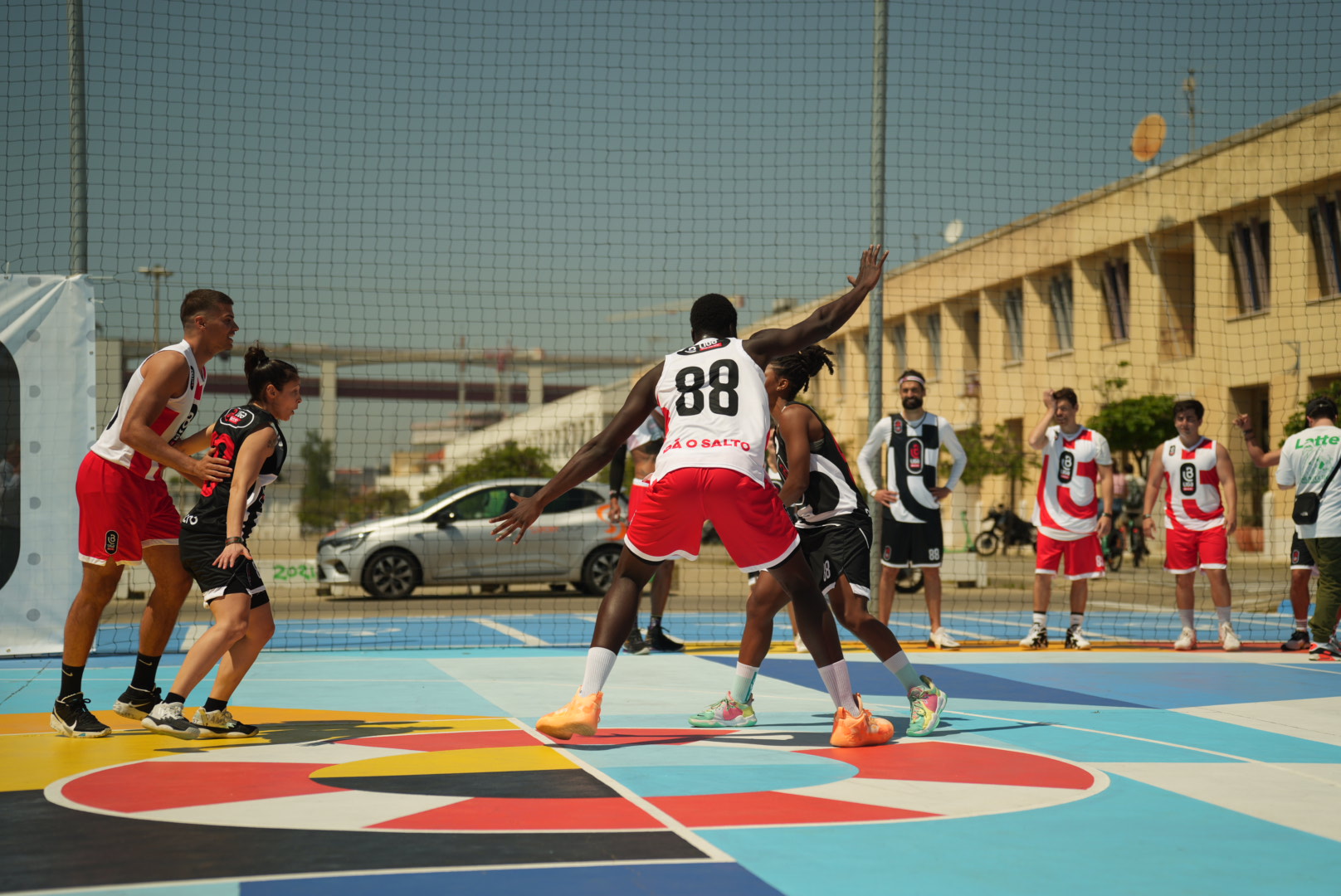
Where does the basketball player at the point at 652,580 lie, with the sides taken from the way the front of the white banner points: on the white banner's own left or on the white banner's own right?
on the white banner's own left

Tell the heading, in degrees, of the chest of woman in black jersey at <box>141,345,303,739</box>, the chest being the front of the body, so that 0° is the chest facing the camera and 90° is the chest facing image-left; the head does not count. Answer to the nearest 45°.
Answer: approximately 270°

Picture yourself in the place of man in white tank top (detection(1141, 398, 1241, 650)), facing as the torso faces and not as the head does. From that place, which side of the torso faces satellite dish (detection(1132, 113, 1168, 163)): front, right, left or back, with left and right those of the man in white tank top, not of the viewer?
back

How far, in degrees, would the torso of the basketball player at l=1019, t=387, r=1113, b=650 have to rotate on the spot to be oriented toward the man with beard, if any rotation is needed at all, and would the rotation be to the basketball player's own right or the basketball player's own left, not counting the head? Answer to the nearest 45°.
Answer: approximately 45° to the basketball player's own right

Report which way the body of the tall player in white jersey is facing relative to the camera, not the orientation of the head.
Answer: away from the camera

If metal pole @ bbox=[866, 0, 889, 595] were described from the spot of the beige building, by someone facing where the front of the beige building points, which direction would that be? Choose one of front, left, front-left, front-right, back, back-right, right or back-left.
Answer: front-left

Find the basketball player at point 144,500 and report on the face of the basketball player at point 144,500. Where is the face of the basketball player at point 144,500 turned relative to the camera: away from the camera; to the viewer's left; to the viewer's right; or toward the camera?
to the viewer's right

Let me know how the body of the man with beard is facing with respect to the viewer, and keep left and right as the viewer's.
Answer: facing the viewer

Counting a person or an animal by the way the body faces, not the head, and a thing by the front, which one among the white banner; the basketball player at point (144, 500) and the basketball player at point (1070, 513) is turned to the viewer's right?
the basketball player at point (144, 500)

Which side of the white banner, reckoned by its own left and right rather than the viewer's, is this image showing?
front

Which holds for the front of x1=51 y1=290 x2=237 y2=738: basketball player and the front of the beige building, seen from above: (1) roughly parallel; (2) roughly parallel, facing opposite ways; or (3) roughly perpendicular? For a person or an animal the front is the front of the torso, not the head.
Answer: roughly parallel, facing opposite ways

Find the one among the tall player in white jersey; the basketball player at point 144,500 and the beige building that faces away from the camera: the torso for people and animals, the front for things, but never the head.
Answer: the tall player in white jersey

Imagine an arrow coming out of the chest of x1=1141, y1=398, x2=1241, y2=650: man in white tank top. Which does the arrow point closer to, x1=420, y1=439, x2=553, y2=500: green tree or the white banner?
the white banner
